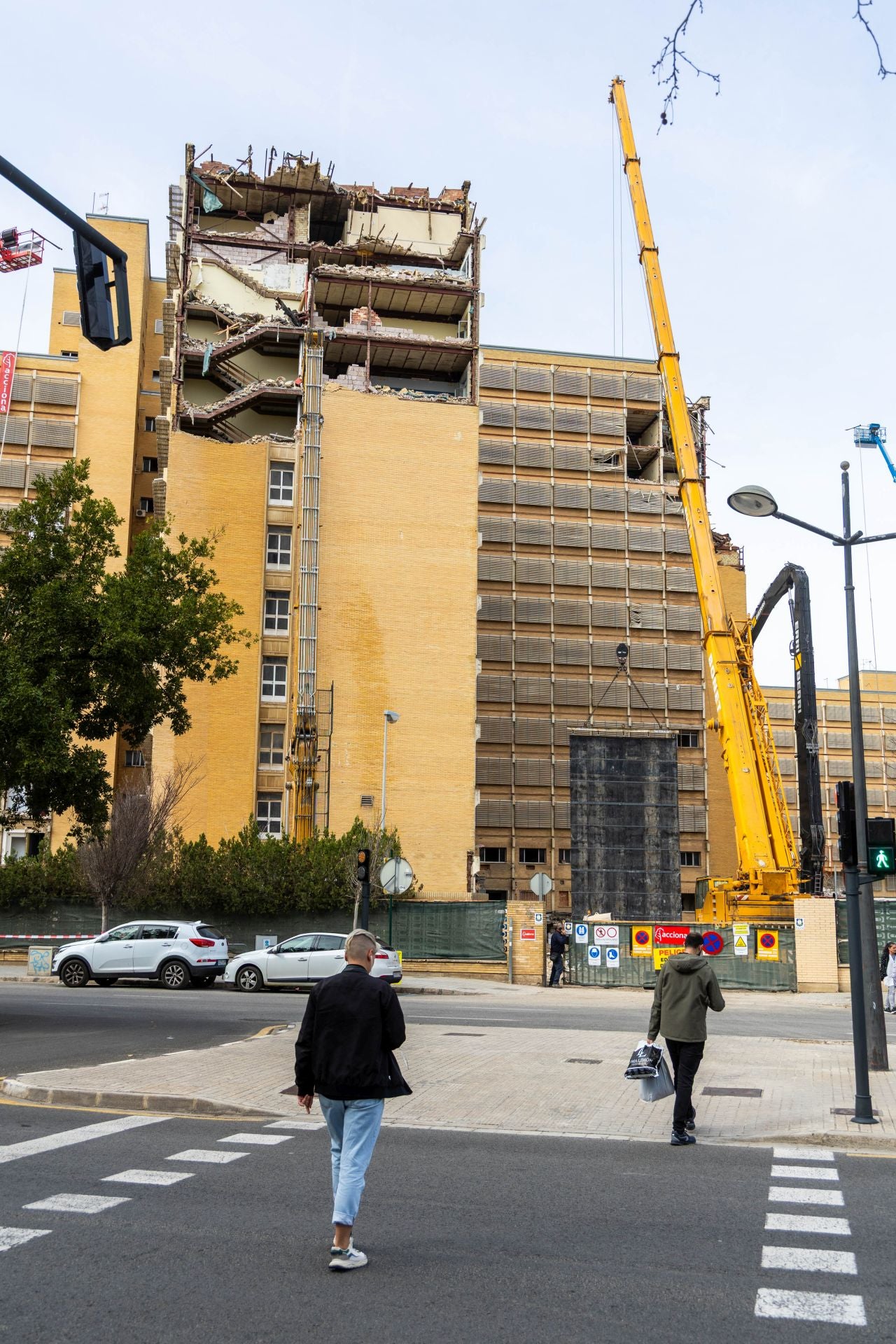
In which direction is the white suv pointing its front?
to the viewer's left

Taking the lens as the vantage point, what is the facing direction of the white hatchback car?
facing to the left of the viewer

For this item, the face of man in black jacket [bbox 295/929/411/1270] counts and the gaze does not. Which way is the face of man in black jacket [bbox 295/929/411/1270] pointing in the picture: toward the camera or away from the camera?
away from the camera

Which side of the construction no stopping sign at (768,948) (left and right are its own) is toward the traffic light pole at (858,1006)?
front

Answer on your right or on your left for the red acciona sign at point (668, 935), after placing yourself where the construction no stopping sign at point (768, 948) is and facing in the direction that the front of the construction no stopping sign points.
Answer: on your right

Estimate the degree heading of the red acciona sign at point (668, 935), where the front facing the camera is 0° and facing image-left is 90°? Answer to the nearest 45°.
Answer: approximately 0°

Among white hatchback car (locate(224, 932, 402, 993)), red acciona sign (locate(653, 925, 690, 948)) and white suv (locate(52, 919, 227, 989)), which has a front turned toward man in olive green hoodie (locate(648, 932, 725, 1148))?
the red acciona sign

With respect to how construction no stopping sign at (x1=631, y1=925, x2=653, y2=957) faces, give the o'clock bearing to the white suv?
The white suv is roughly at 2 o'clock from the construction no stopping sign.

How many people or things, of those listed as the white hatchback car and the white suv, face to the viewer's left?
2

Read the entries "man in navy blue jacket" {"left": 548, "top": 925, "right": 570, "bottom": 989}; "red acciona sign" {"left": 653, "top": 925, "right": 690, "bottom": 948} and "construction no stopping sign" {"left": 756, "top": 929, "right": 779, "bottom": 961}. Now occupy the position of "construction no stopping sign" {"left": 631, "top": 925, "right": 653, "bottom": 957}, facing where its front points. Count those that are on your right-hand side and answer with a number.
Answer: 1

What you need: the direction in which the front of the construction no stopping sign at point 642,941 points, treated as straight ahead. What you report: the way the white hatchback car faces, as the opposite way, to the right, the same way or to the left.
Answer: to the right

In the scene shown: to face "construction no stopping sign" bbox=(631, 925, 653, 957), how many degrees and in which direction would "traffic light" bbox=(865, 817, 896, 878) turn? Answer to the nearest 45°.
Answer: approximately 180°
